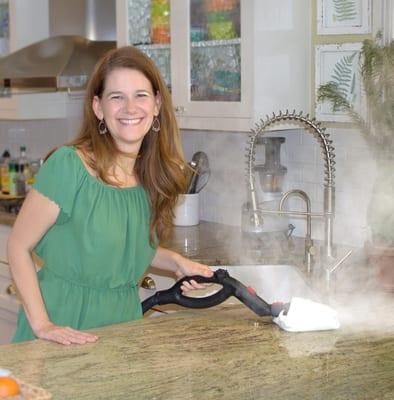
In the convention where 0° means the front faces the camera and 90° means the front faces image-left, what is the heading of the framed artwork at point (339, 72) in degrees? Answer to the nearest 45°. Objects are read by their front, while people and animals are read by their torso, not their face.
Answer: approximately 45°

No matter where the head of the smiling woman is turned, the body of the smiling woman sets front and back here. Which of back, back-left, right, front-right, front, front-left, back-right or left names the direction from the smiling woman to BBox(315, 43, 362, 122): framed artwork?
left

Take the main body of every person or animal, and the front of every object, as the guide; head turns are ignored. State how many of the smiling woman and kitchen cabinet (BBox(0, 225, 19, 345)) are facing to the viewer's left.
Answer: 0

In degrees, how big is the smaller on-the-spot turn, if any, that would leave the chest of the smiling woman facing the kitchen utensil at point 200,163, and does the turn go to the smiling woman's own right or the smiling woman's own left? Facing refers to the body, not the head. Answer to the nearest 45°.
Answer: approximately 135° to the smiling woman's own left

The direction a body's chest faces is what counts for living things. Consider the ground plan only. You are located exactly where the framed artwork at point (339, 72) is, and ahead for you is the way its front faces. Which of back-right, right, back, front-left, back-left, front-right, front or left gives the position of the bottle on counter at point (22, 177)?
right

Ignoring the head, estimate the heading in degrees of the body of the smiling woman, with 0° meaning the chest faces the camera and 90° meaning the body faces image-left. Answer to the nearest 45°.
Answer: approximately 315°

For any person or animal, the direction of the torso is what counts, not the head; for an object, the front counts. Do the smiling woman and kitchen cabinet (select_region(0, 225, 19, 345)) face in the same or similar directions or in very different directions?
same or similar directions

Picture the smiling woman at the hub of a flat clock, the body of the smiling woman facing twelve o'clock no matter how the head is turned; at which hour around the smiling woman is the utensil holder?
The utensil holder is roughly at 8 o'clock from the smiling woman.

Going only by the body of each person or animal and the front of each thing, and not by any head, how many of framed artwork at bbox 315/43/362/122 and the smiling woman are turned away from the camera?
0
